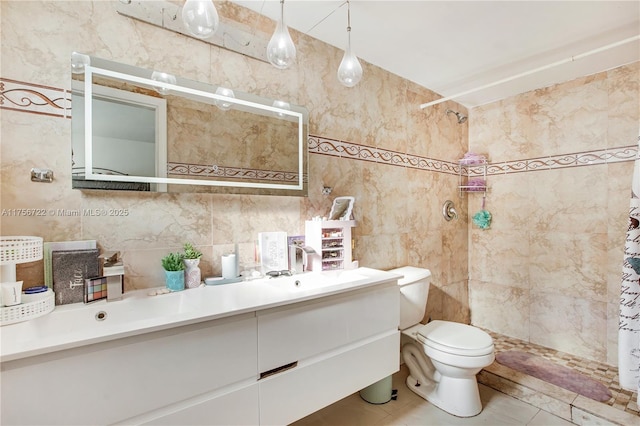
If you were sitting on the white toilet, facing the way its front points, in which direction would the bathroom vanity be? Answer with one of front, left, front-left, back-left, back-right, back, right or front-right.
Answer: right

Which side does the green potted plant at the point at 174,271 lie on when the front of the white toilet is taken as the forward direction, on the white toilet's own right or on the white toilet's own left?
on the white toilet's own right

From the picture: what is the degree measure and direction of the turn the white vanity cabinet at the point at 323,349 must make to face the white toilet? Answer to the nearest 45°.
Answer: approximately 90° to its left

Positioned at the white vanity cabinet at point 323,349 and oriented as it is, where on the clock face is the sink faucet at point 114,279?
The sink faucet is roughly at 4 o'clock from the white vanity cabinet.

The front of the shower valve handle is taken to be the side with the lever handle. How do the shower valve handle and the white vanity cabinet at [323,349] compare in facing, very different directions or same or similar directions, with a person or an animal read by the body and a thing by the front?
same or similar directions

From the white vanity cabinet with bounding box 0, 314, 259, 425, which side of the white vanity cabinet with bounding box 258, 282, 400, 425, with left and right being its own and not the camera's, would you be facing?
right

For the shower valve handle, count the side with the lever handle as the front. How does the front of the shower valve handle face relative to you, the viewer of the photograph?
facing the viewer and to the right of the viewer

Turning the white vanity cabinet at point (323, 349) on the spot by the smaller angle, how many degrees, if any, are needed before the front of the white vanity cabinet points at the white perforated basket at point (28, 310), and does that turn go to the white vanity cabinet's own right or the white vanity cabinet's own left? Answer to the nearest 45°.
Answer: approximately 135° to the white vanity cabinet's own right

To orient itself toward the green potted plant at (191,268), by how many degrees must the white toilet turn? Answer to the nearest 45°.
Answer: approximately 90° to its right
